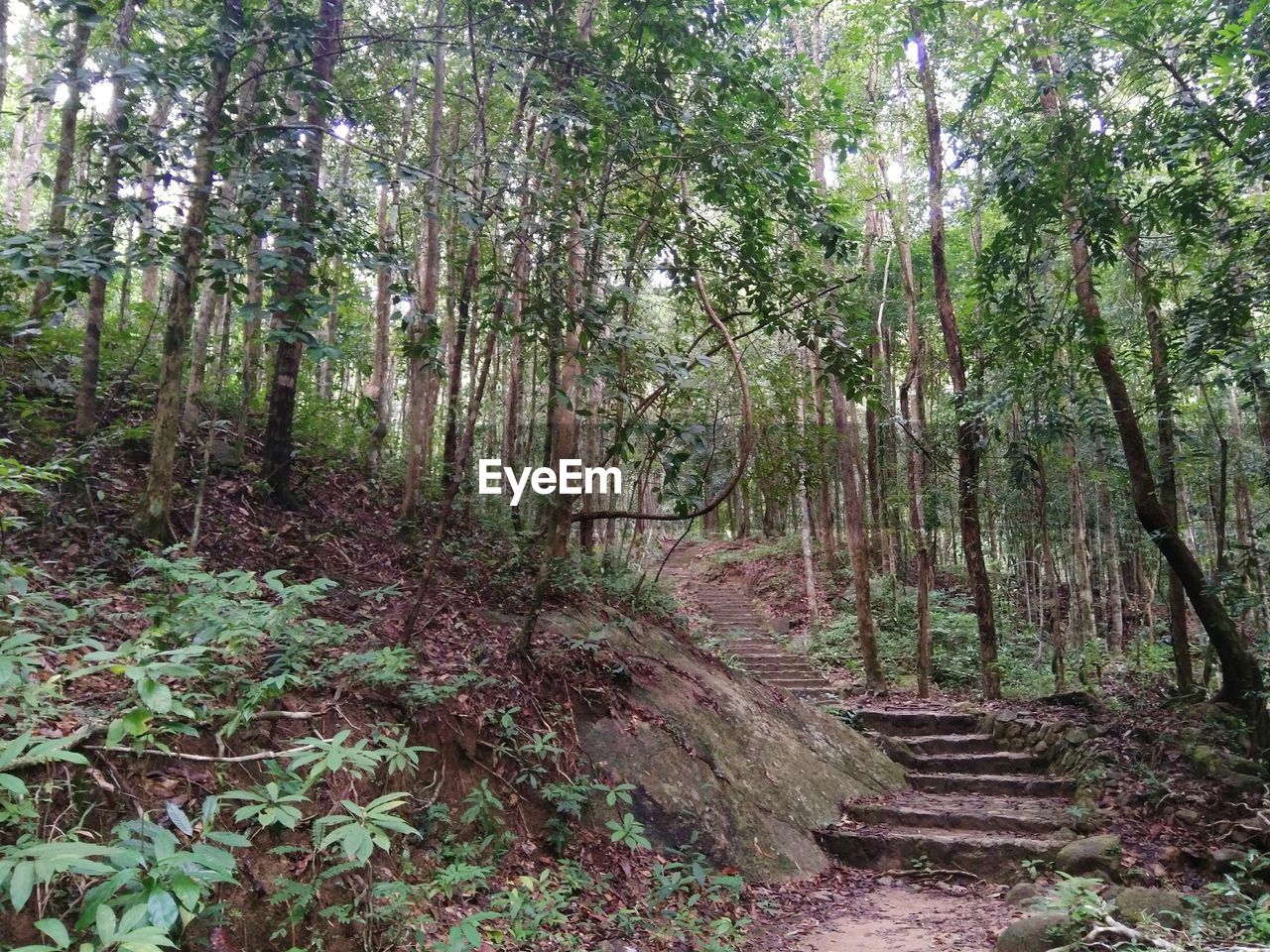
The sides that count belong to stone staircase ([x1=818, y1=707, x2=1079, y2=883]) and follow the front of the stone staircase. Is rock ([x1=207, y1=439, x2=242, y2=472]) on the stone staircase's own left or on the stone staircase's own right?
on the stone staircase's own right

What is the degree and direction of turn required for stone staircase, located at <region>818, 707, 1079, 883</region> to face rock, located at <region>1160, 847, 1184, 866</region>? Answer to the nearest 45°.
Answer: approximately 45° to its left

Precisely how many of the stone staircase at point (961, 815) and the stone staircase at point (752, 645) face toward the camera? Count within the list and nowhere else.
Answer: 2

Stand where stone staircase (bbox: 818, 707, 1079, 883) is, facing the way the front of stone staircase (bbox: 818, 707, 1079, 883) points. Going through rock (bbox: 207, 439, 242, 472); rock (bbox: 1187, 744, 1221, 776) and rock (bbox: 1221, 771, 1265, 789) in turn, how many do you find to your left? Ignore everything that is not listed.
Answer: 2

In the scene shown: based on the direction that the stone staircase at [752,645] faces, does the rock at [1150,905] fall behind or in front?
in front

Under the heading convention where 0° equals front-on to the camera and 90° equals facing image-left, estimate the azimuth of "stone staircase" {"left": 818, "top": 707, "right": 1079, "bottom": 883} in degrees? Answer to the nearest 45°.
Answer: approximately 0°

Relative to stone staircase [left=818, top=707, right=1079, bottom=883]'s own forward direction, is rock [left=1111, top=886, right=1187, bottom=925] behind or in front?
in front
